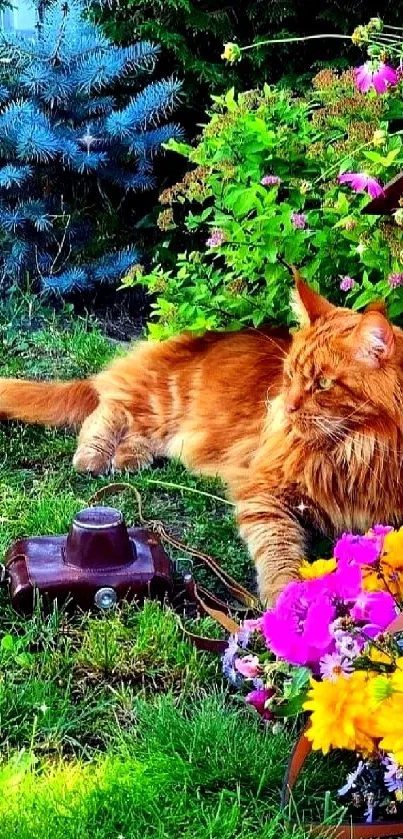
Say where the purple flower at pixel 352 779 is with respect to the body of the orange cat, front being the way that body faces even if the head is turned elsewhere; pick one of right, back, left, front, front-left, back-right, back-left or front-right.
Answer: front-right

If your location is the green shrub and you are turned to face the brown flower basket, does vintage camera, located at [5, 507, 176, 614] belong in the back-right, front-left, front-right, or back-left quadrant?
front-right

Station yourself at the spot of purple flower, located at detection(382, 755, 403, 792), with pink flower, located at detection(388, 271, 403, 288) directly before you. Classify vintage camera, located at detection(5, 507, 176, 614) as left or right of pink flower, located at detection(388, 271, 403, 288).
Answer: left

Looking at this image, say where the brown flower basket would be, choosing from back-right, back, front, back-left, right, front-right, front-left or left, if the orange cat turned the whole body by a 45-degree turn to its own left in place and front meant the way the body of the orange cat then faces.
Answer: right

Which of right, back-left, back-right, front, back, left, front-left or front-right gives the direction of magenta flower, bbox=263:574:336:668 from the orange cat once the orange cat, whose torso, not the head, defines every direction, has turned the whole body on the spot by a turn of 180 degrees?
back-left

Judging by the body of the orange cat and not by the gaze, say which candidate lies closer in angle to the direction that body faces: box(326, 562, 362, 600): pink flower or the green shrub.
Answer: the pink flower

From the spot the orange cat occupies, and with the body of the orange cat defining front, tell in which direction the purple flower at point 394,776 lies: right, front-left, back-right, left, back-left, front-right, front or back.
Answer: front-right

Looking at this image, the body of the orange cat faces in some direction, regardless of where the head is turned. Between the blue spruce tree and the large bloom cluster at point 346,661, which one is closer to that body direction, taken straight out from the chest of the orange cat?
the large bloom cluster

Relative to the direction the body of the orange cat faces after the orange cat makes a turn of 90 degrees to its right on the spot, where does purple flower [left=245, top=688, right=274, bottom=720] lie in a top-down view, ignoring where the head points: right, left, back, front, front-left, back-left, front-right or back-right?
front-left

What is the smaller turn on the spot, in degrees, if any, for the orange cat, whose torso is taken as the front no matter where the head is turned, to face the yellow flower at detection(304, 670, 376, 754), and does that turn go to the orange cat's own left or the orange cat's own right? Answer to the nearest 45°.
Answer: approximately 45° to the orange cat's own right

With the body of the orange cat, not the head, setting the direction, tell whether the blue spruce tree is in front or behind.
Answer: behind

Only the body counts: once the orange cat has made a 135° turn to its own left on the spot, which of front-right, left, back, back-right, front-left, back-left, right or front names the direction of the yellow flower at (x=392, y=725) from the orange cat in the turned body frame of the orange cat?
back

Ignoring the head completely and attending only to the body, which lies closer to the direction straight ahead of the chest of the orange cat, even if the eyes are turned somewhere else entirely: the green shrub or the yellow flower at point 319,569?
the yellow flower

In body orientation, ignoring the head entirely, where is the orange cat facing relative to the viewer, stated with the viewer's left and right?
facing the viewer and to the right of the viewer

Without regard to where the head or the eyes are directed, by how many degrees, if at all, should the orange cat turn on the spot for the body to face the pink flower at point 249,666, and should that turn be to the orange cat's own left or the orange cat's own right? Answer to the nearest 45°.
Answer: approximately 45° to the orange cat's own right

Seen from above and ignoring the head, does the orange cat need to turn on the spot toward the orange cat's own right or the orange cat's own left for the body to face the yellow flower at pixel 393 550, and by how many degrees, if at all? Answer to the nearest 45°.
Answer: approximately 45° to the orange cat's own right
